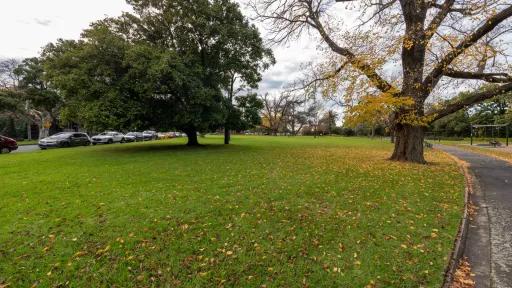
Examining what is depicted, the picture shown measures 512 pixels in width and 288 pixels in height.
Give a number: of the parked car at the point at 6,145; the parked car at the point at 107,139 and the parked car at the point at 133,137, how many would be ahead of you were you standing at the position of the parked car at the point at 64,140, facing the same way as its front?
1

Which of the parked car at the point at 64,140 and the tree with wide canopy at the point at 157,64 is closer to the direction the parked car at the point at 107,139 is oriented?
the parked car

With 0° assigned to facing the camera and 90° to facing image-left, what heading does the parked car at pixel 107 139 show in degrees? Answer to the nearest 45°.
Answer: approximately 45°

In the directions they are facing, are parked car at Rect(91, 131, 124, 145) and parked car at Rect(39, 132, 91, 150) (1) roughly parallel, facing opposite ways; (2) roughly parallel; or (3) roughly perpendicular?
roughly parallel

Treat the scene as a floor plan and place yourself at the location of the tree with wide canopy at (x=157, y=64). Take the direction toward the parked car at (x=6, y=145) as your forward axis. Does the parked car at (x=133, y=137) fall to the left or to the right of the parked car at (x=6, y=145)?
right

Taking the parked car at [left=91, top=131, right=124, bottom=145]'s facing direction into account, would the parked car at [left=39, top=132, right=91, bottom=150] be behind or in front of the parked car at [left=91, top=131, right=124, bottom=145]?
in front

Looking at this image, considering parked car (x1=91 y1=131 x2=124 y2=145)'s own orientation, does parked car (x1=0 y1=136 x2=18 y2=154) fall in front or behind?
in front

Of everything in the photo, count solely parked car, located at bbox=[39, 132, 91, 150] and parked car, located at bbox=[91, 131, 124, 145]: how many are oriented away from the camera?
0

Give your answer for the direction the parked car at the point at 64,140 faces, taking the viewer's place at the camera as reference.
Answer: facing the viewer and to the left of the viewer

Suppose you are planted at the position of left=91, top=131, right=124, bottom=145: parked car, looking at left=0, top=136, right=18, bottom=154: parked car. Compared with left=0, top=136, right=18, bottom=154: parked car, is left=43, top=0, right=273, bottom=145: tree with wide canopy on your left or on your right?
left

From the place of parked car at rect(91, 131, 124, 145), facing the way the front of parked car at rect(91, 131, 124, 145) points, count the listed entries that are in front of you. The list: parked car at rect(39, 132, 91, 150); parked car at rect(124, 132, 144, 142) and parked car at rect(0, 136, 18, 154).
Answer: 2

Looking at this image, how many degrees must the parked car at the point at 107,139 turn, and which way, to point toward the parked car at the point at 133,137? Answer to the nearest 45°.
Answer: approximately 180°

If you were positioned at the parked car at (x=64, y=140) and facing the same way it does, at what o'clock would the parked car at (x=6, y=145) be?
the parked car at (x=6, y=145) is roughly at 12 o'clock from the parked car at (x=64, y=140).

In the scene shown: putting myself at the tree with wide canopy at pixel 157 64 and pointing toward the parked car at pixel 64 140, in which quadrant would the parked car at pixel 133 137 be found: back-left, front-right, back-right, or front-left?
front-right

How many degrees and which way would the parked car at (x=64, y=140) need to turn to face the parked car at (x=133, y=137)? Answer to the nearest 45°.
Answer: approximately 180°

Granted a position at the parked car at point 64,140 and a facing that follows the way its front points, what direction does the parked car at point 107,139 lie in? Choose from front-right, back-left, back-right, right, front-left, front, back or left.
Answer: back
